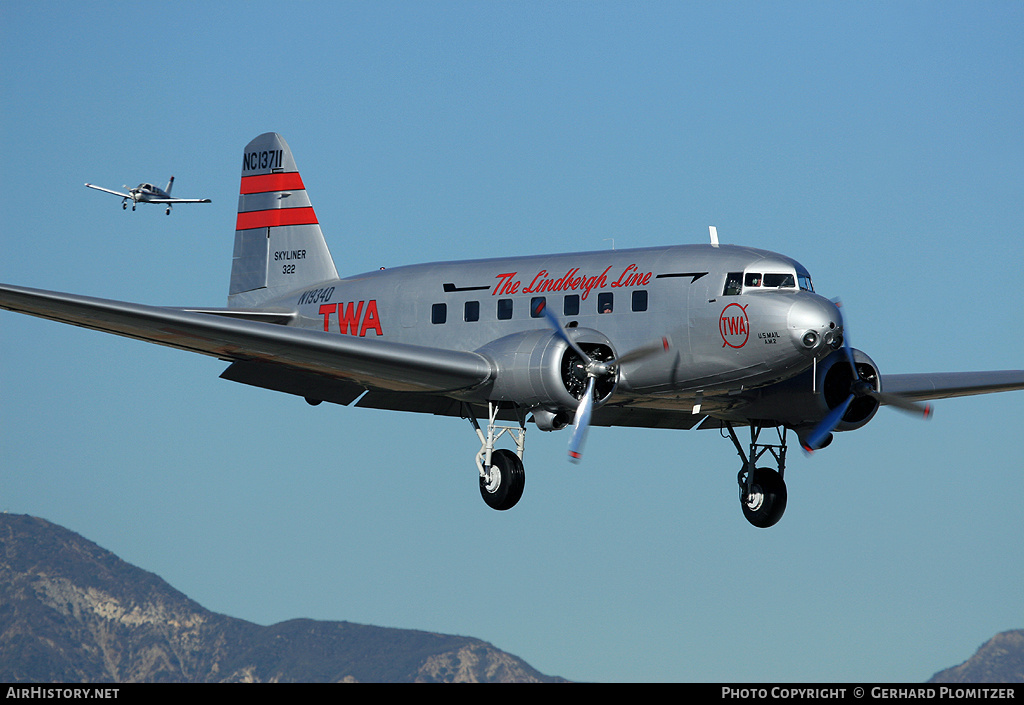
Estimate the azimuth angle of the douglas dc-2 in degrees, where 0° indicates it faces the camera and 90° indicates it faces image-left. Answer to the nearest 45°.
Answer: approximately 315°
